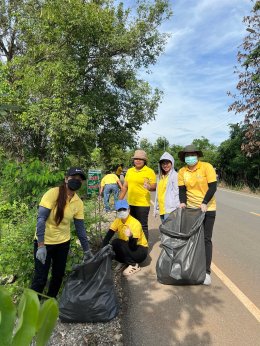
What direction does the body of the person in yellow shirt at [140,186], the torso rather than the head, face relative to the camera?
toward the camera

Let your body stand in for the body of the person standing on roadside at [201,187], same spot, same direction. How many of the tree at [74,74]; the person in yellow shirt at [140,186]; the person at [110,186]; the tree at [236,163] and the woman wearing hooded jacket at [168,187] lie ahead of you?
0

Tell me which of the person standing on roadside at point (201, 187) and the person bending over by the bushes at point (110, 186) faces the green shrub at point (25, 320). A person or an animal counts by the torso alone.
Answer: the person standing on roadside at point (201, 187)

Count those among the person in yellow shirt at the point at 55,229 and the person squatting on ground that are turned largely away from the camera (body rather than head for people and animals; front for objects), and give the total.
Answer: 0

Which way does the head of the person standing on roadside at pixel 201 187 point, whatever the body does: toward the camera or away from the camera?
toward the camera

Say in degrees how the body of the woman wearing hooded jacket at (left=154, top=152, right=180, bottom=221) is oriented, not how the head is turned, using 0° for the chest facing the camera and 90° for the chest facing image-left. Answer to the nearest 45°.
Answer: approximately 45°

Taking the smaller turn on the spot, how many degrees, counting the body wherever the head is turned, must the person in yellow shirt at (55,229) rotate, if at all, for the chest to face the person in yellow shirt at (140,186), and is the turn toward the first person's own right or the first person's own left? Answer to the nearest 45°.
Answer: approximately 90° to the first person's own left

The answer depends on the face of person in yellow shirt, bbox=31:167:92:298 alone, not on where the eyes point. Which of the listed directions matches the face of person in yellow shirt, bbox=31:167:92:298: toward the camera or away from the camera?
toward the camera

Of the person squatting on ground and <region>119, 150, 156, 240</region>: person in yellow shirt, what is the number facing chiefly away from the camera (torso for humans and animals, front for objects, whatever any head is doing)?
0

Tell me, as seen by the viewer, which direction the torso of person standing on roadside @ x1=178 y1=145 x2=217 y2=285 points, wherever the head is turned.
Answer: toward the camera

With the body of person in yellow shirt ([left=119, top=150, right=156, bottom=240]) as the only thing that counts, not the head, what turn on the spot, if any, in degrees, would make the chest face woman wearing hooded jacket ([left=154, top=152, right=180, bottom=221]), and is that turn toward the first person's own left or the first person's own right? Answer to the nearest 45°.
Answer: approximately 45° to the first person's own left

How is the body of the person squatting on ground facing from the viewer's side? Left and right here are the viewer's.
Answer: facing the viewer and to the left of the viewer

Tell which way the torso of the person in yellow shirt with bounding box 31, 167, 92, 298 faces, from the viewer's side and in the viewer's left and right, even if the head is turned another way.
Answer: facing the viewer and to the right of the viewer

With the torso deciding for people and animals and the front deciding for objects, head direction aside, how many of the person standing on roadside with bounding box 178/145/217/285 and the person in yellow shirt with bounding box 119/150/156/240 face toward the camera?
2

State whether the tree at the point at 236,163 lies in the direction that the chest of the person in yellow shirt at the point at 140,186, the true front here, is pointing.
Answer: no
